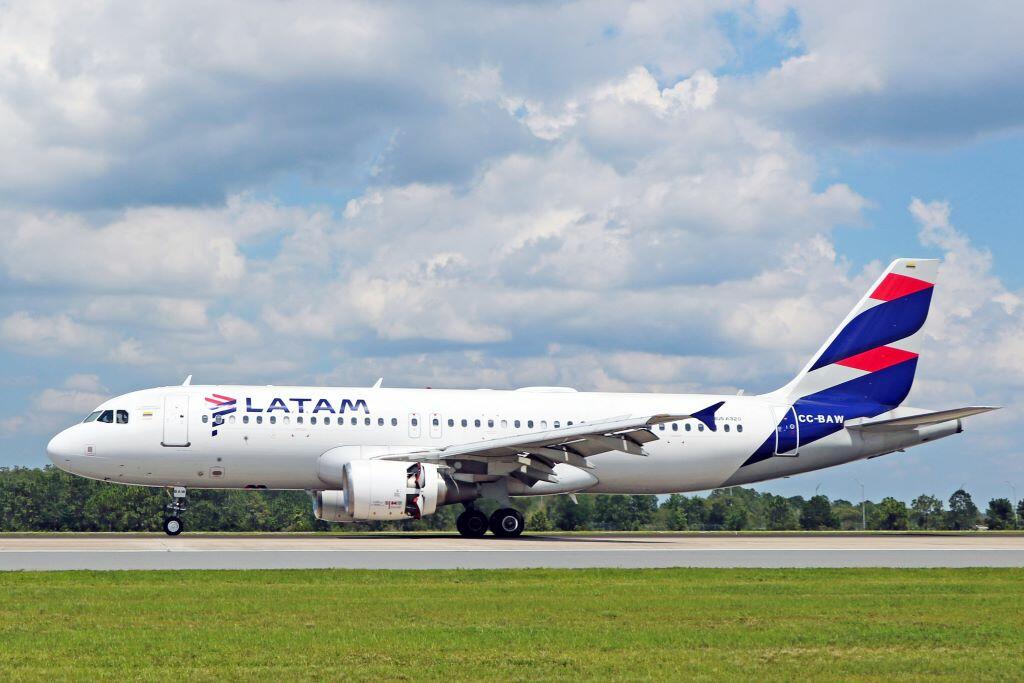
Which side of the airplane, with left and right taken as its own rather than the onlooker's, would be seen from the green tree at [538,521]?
right

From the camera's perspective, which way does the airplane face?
to the viewer's left

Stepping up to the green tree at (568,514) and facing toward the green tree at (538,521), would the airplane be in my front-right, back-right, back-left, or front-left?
front-left

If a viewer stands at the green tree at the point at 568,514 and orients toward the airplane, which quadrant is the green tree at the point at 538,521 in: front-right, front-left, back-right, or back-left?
front-right

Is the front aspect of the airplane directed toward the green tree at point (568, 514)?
no
